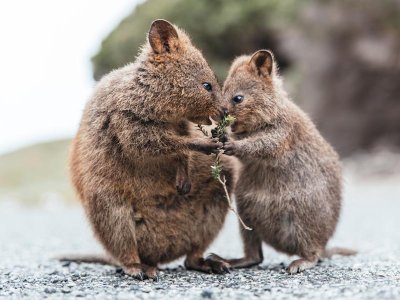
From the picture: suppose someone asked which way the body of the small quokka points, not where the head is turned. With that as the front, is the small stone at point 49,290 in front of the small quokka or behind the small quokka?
in front

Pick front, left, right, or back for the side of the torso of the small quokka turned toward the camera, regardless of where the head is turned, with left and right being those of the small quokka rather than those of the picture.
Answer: left
